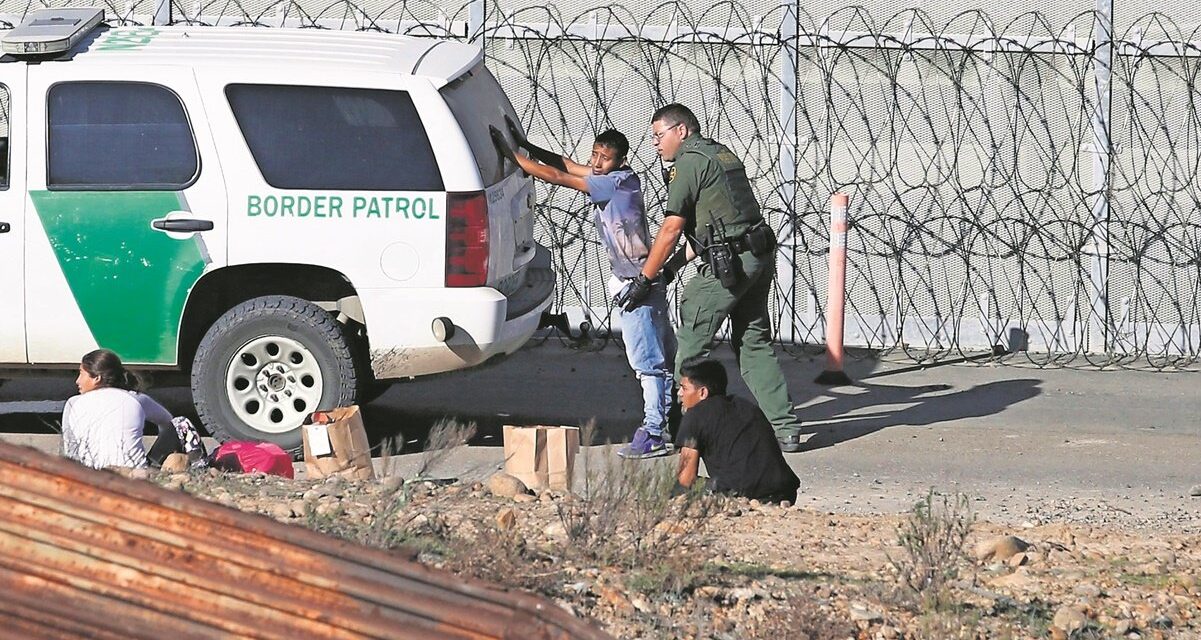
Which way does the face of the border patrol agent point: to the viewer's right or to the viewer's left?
to the viewer's left

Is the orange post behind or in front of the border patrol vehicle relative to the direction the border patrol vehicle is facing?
behind

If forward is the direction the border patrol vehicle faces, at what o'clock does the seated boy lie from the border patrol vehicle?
The seated boy is roughly at 7 o'clock from the border patrol vehicle.

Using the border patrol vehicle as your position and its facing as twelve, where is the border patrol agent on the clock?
The border patrol agent is roughly at 6 o'clock from the border patrol vehicle.

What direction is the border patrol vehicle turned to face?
to the viewer's left

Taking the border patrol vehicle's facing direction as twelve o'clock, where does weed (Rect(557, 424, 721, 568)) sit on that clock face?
The weed is roughly at 8 o'clock from the border patrol vehicle.

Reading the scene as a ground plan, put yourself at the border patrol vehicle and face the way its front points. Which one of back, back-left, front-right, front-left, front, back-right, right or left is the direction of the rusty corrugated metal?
left
